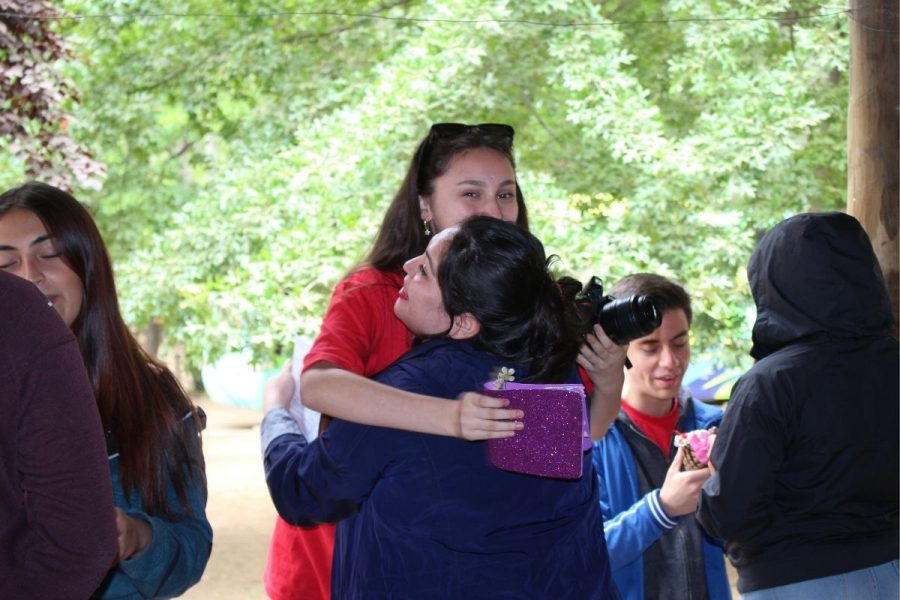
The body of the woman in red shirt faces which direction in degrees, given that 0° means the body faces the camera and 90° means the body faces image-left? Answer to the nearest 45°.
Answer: approximately 315°

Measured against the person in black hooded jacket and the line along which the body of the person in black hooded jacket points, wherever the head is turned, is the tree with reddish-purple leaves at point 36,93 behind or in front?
in front

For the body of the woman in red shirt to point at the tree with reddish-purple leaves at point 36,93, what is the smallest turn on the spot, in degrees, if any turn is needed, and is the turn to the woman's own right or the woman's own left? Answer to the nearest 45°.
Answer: approximately 180°

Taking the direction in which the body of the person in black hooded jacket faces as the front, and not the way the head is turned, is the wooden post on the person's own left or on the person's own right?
on the person's own right

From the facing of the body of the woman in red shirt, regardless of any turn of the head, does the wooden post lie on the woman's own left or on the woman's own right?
on the woman's own left

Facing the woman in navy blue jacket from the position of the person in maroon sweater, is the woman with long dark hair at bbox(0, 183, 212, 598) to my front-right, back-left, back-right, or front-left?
front-left

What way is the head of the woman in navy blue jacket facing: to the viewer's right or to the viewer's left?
to the viewer's left

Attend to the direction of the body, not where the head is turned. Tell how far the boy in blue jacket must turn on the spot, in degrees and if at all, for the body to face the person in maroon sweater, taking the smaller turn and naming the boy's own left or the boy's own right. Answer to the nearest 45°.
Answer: approximately 90° to the boy's own right

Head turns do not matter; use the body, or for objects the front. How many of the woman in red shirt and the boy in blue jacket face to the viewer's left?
0

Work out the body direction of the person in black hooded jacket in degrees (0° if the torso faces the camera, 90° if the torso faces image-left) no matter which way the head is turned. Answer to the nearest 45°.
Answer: approximately 135°

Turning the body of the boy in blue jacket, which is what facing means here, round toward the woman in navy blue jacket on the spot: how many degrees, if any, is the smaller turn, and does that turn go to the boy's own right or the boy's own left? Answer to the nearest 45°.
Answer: approximately 45° to the boy's own right

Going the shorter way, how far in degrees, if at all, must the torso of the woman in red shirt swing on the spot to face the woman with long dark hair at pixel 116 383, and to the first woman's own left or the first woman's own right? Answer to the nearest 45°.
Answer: approximately 90° to the first woman's own right

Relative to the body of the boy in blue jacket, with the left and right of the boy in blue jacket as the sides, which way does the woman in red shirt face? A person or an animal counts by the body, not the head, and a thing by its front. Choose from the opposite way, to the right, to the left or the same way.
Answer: the same way
